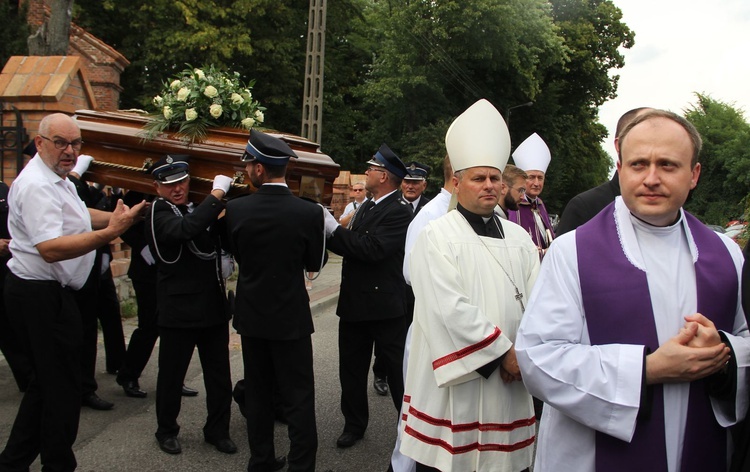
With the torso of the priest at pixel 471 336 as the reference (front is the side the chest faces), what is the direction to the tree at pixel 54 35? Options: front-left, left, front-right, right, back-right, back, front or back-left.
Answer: back

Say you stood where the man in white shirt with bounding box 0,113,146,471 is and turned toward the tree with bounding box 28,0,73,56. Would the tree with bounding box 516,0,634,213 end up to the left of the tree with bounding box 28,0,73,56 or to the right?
right

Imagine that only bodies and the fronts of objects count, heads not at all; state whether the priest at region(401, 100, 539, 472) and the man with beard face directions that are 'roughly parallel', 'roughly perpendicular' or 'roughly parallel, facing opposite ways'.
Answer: roughly parallel

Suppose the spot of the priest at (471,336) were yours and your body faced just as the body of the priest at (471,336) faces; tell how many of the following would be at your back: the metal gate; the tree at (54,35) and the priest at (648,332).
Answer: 2

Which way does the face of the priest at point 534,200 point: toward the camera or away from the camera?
toward the camera

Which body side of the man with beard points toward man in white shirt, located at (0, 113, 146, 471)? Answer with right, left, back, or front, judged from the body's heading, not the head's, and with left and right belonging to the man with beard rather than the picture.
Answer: right

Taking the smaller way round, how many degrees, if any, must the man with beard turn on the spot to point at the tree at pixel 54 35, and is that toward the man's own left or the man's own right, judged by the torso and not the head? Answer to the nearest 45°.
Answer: approximately 180°

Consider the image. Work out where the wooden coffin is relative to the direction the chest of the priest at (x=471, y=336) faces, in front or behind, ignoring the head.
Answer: behind

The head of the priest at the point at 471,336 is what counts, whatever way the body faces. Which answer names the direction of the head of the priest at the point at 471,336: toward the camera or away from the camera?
toward the camera

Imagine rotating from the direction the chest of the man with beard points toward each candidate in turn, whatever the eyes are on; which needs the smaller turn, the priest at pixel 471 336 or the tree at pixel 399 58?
the priest

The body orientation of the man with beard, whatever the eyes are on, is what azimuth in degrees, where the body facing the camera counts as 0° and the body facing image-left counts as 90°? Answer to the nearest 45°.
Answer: approximately 315°

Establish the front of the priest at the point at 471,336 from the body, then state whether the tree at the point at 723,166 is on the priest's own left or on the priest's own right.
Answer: on the priest's own left

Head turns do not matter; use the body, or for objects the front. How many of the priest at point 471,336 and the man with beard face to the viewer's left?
0

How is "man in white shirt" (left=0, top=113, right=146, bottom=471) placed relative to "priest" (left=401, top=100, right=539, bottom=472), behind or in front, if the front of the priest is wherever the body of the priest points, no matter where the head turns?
behind

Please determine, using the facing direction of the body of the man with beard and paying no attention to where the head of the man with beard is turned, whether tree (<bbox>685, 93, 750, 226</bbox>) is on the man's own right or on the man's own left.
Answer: on the man's own left

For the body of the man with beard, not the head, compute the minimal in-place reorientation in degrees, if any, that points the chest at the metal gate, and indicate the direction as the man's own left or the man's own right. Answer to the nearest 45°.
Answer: approximately 135° to the man's own right
